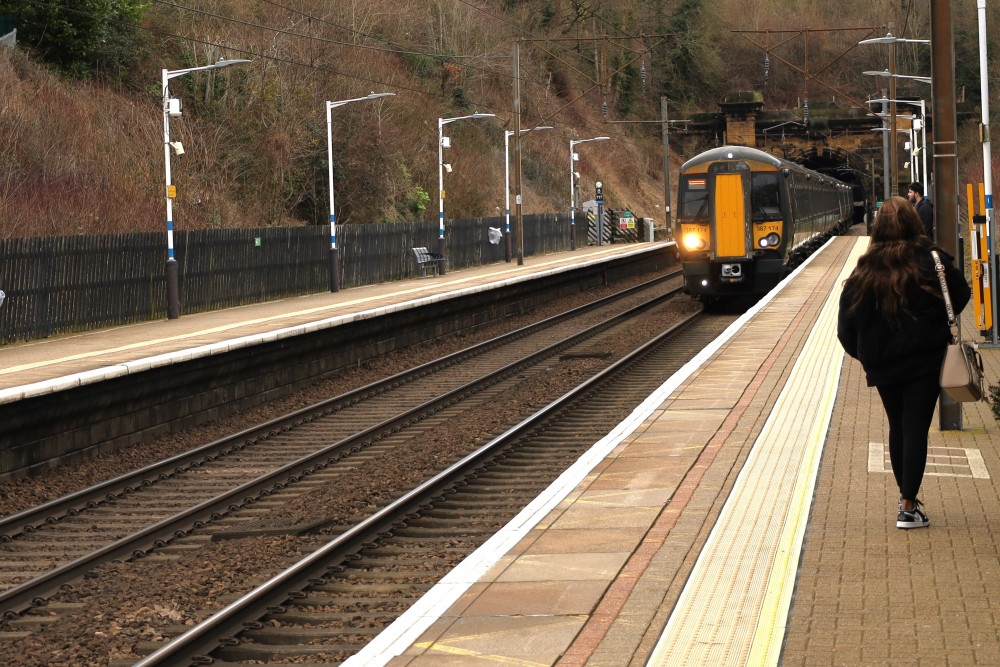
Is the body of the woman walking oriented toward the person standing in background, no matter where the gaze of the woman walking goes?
yes

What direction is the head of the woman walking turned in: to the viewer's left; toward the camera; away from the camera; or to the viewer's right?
away from the camera

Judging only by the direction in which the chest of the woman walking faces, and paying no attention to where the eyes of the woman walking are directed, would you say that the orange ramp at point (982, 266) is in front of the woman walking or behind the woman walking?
in front

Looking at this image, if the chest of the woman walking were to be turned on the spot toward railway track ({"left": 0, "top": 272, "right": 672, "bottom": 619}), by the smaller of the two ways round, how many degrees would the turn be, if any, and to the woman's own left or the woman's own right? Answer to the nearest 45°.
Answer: approximately 45° to the woman's own left

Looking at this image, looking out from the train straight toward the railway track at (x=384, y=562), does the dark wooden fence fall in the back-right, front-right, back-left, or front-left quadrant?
front-right

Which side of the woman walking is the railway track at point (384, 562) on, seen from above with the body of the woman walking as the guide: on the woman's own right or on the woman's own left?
on the woman's own left

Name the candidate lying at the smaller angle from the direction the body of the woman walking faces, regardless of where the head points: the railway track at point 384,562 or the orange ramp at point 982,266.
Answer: the orange ramp

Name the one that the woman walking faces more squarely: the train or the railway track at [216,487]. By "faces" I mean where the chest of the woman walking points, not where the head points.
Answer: the train

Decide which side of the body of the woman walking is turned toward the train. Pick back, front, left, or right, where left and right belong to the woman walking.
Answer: front

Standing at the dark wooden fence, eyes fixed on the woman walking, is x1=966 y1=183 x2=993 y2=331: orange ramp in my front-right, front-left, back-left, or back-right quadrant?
front-left

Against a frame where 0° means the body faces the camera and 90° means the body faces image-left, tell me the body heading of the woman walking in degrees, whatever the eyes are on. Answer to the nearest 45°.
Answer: approximately 180°

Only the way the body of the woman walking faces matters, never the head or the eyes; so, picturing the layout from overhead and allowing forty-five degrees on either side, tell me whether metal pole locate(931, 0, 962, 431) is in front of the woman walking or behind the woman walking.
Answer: in front
